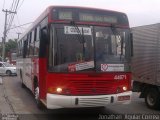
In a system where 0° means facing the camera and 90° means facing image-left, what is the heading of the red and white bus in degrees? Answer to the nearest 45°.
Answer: approximately 315°
